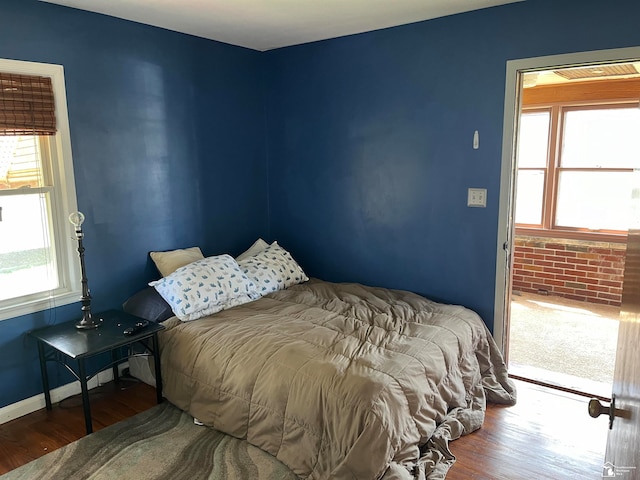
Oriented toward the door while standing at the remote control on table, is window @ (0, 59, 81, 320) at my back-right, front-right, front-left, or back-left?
back-right

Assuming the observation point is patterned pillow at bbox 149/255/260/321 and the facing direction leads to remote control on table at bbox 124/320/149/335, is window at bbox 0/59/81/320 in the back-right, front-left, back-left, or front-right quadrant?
front-right

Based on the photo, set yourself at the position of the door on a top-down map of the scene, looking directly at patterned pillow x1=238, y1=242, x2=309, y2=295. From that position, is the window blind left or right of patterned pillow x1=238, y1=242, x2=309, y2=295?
left

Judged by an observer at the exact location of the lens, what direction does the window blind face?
facing the viewer and to the right of the viewer

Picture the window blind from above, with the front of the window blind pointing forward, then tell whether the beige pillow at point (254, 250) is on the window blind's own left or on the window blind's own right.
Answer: on the window blind's own left

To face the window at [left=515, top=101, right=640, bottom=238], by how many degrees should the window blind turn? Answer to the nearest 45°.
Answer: approximately 45° to its left
